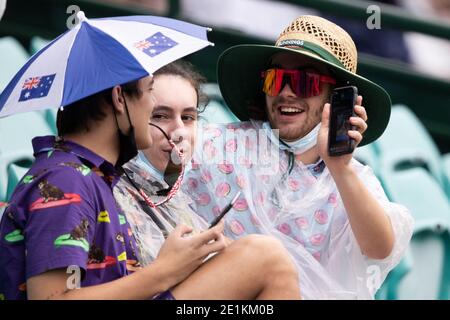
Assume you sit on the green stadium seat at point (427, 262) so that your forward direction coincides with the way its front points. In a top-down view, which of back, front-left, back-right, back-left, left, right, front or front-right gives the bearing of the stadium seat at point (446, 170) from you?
back-right

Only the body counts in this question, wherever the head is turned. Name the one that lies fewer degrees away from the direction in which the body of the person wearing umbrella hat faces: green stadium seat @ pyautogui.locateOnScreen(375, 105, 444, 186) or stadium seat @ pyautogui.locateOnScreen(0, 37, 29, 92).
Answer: the green stadium seat

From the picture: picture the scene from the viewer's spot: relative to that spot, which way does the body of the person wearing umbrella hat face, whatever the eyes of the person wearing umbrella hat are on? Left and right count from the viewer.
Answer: facing to the right of the viewer

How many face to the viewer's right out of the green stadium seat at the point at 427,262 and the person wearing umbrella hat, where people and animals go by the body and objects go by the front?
1

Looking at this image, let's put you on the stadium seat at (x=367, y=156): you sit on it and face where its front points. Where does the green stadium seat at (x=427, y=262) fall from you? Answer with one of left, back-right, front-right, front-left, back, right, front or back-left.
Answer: left

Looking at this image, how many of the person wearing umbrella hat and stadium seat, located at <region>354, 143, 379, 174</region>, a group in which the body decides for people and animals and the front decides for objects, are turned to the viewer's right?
1

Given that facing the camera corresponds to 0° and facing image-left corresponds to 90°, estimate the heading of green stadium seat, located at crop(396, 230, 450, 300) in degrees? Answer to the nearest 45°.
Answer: approximately 45°

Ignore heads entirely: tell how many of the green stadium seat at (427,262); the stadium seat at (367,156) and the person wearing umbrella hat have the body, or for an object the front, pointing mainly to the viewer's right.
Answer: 1

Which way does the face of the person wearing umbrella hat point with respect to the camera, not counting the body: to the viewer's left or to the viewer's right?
to the viewer's right

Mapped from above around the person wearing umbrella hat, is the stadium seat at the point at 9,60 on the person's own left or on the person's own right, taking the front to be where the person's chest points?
on the person's own left
